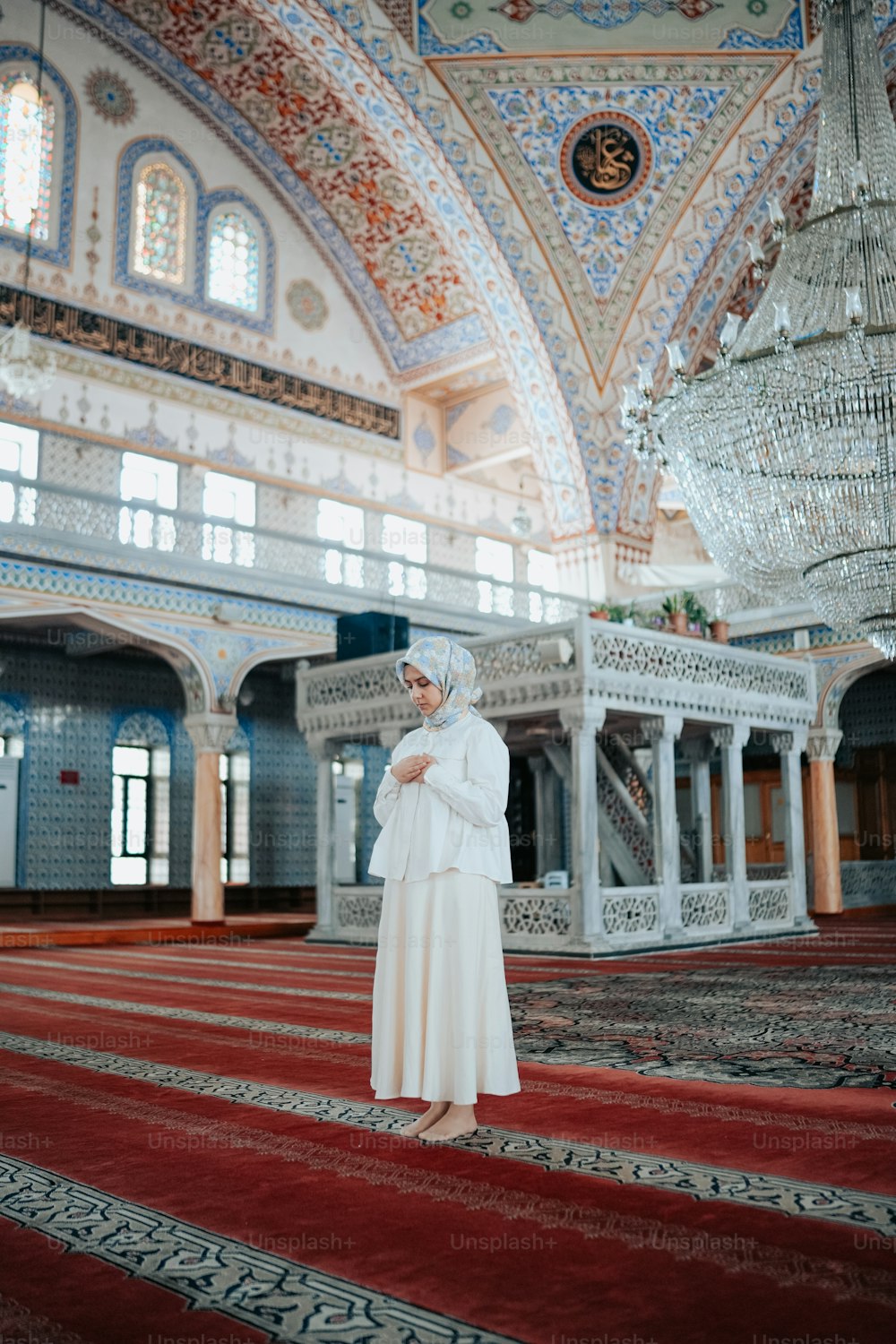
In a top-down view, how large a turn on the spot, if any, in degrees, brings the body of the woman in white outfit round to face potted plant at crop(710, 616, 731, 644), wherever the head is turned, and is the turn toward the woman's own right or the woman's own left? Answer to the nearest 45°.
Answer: approximately 135° to the woman's own right

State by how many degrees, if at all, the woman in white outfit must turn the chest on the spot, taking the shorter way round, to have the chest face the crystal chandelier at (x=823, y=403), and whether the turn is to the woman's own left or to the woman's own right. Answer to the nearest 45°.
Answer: approximately 180°

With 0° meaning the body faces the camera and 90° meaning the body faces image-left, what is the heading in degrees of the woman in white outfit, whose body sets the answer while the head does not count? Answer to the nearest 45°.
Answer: approximately 45°

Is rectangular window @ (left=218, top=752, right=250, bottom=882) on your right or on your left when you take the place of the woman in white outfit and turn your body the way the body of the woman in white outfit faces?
on your right

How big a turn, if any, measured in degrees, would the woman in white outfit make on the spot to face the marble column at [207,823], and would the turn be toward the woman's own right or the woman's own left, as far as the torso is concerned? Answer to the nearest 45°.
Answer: approximately 135° to the woman's own right

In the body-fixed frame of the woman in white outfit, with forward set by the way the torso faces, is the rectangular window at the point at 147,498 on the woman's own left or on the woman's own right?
on the woman's own right

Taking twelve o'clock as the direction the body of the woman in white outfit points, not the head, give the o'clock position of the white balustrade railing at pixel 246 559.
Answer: The white balustrade railing is roughly at 4 o'clock from the woman in white outfit.

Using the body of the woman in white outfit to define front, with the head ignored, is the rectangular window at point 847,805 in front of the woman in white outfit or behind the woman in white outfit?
behind

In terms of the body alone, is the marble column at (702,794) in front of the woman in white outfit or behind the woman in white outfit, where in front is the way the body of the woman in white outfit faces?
behind
